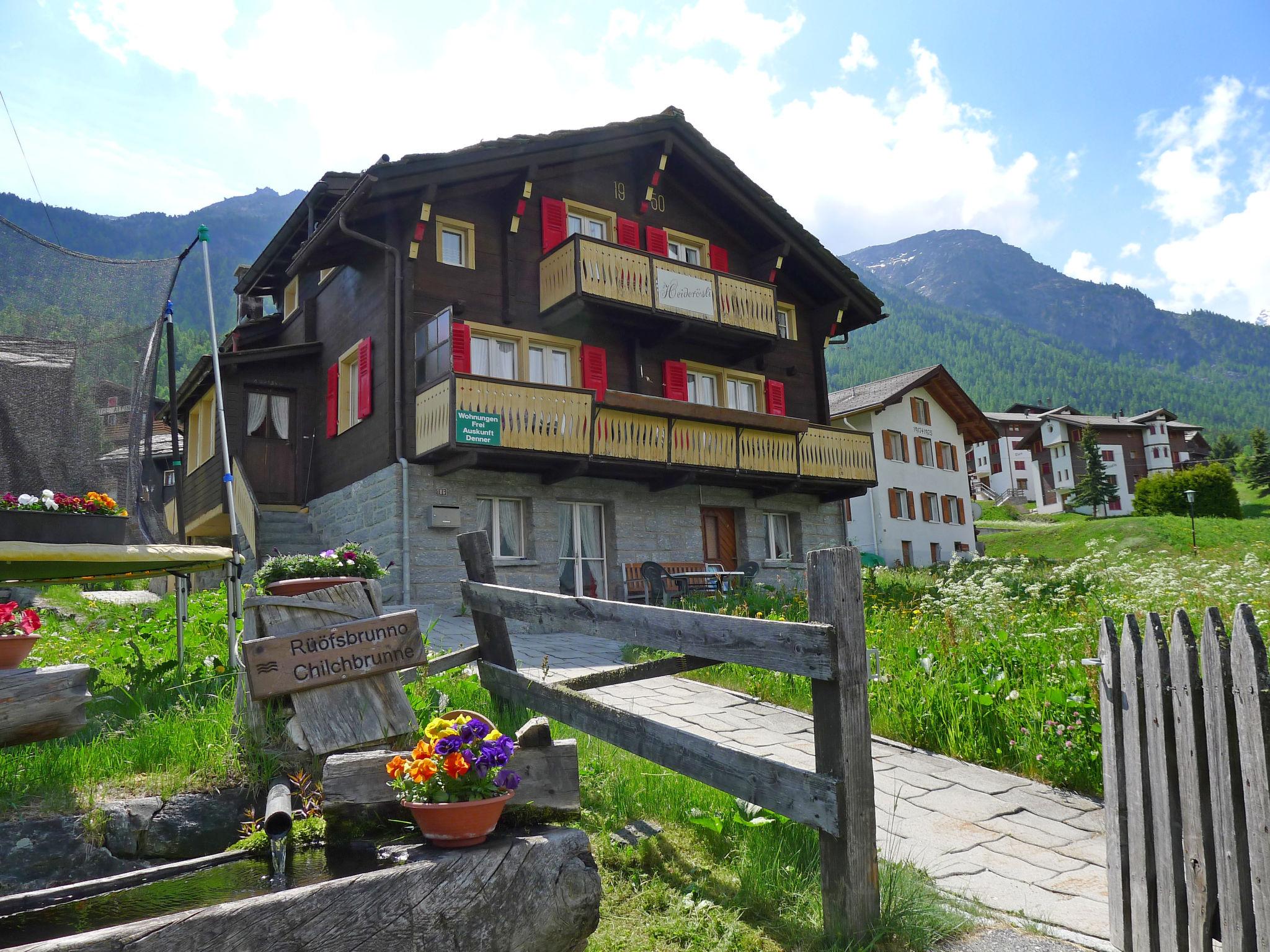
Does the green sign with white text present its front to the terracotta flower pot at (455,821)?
yes

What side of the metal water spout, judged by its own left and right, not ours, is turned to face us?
front

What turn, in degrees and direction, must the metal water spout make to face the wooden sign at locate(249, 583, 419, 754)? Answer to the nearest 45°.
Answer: approximately 180°

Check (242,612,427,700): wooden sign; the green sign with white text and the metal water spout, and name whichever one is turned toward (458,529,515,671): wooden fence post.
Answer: the green sign with white text

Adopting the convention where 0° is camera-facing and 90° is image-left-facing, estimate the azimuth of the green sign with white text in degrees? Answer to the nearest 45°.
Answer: approximately 0°

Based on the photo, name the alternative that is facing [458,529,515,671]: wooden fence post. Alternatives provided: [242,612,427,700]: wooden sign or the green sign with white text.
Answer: the green sign with white text

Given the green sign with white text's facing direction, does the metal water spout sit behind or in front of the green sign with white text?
in front

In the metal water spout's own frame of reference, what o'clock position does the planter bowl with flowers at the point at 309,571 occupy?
The planter bowl with flowers is roughly at 6 o'clock from the metal water spout.

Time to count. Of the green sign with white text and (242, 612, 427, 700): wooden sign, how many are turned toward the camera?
2

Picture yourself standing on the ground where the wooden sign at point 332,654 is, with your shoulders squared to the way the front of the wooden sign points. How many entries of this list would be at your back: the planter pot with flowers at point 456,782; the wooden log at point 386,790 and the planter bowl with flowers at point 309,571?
1

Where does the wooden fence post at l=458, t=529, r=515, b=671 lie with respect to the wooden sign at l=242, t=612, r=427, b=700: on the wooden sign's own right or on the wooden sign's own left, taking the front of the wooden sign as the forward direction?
on the wooden sign's own left

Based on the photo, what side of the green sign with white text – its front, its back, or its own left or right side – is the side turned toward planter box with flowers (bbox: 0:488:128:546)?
front

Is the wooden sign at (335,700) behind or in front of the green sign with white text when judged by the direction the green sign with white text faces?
in front

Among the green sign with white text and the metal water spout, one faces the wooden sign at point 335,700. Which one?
the green sign with white text

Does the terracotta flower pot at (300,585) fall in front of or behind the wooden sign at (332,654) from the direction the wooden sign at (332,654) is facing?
behind

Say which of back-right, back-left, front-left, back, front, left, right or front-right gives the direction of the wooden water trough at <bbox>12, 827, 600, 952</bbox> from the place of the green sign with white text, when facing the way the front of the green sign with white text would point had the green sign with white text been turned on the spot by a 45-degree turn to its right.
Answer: front-left
